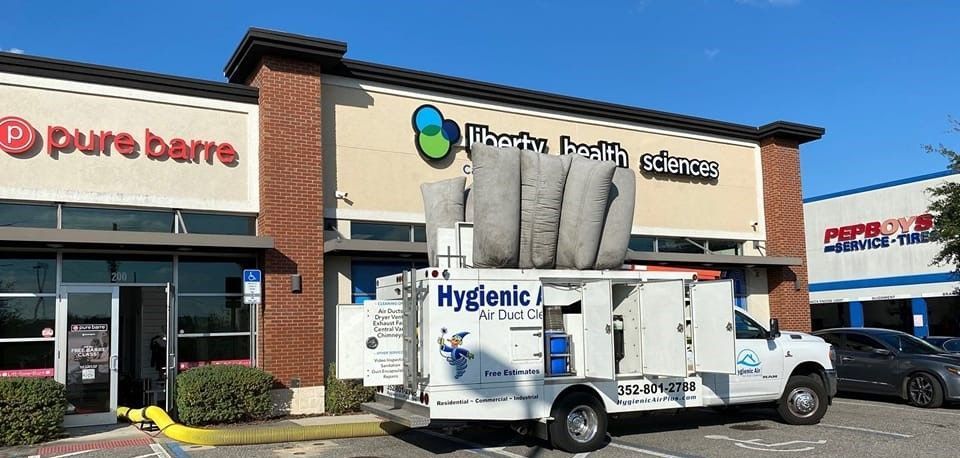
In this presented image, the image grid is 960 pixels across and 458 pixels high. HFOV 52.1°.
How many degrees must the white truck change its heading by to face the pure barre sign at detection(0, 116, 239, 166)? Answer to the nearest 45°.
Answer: approximately 135° to its left

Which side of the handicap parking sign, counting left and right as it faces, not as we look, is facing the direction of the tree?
left

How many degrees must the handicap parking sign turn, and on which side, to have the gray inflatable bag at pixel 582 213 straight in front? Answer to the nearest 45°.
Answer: approximately 45° to its left

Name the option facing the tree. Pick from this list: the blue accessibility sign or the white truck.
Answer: the white truck

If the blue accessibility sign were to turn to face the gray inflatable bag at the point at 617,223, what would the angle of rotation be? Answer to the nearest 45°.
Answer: approximately 45° to its left

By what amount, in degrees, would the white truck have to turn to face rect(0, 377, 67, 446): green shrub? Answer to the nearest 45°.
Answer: approximately 135° to its left

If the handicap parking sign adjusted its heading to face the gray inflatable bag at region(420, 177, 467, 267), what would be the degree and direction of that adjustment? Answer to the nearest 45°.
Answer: approximately 45° to its left

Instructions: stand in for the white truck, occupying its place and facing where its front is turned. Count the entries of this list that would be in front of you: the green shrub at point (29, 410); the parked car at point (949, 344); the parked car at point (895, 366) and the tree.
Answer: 3

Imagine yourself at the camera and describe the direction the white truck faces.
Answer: facing away from the viewer and to the right of the viewer
